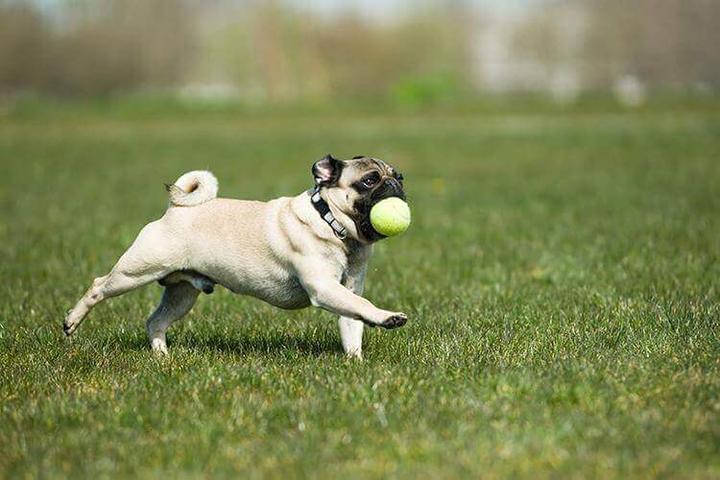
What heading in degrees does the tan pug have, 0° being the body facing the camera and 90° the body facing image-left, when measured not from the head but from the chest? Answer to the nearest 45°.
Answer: approximately 270°
